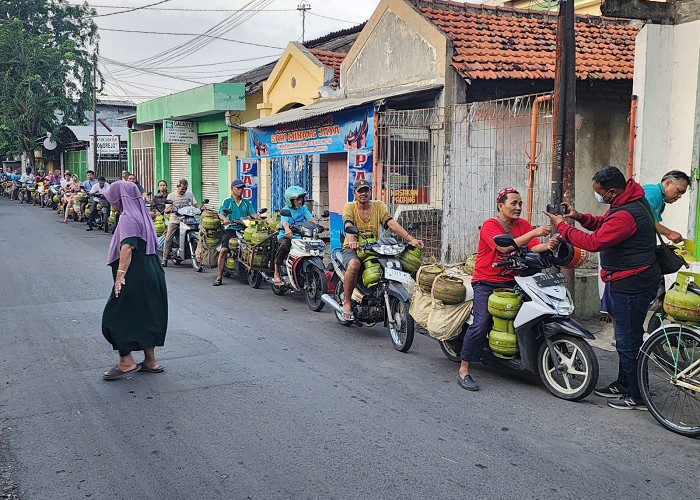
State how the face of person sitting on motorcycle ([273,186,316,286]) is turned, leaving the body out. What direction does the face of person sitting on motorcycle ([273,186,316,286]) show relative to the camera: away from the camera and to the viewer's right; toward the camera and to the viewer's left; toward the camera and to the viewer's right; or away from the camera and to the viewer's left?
toward the camera and to the viewer's right

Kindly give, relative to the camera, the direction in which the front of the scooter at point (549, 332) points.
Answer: facing the viewer and to the right of the viewer

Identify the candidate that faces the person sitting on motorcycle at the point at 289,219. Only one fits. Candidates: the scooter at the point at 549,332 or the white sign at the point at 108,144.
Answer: the white sign

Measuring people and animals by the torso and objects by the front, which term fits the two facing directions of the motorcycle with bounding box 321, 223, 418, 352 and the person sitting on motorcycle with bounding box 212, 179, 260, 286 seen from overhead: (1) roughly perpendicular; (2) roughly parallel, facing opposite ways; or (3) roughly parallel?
roughly parallel

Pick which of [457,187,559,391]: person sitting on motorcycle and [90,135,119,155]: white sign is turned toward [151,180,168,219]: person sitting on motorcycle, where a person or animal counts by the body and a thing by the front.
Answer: the white sign

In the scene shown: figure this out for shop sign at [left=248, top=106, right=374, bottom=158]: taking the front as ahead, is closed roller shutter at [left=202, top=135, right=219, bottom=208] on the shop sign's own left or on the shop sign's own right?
on the shop sign's own right

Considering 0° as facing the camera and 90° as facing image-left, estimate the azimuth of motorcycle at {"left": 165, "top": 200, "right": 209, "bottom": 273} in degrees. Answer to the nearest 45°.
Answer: approximately 315°

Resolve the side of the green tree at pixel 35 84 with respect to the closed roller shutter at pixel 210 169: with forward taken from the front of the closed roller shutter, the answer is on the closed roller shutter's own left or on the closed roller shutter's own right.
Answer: on the closed roller shutter's own right

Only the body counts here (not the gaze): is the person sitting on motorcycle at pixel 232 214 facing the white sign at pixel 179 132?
no

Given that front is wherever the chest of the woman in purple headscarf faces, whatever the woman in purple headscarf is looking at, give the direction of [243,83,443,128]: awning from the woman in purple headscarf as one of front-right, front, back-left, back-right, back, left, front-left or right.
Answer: back-right

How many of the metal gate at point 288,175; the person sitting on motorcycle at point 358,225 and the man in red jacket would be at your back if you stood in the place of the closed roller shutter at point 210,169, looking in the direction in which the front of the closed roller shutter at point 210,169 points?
0

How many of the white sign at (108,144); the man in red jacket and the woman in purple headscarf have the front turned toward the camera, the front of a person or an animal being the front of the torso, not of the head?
1

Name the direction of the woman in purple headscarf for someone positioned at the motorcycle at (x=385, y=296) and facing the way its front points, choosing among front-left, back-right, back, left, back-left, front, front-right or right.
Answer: right

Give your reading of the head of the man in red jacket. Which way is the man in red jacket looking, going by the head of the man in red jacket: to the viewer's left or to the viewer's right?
to the viewer's left

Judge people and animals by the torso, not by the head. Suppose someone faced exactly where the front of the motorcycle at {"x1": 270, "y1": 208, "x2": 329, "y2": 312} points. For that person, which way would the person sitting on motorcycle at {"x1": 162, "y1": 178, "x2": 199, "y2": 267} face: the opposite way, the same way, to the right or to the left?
the same way

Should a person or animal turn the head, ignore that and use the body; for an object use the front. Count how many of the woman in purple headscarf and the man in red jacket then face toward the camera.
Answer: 0

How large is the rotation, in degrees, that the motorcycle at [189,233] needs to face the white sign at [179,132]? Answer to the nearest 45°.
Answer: approximately 135° to its left

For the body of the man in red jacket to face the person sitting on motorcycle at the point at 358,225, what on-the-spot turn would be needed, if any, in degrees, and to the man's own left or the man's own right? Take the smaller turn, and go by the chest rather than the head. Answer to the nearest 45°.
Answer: approximately 45° to the man's own right

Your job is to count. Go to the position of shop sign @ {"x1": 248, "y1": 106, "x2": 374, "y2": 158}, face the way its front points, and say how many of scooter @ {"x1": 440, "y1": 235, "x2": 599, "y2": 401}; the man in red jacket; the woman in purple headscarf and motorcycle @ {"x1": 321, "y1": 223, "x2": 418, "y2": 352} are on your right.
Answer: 0

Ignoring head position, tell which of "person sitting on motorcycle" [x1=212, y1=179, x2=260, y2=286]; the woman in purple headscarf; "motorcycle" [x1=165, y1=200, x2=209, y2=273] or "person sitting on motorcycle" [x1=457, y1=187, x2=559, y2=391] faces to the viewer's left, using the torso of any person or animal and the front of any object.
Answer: the woman in purple headscarf

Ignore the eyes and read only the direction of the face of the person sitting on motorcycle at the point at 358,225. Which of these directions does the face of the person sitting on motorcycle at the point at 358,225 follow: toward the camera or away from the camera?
toward the camera
